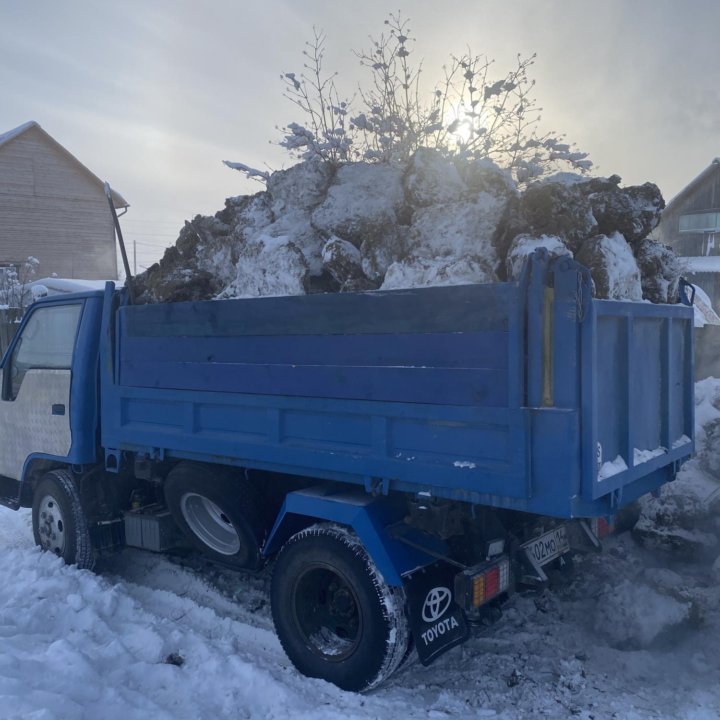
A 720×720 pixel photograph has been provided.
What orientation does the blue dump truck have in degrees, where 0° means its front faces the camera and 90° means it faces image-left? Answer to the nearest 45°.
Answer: approximately 135°

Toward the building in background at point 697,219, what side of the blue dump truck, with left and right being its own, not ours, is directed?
right
